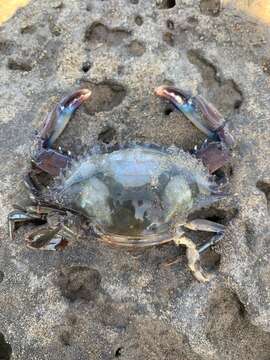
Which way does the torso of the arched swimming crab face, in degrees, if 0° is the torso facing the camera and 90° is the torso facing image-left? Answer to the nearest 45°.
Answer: approximately 180°
